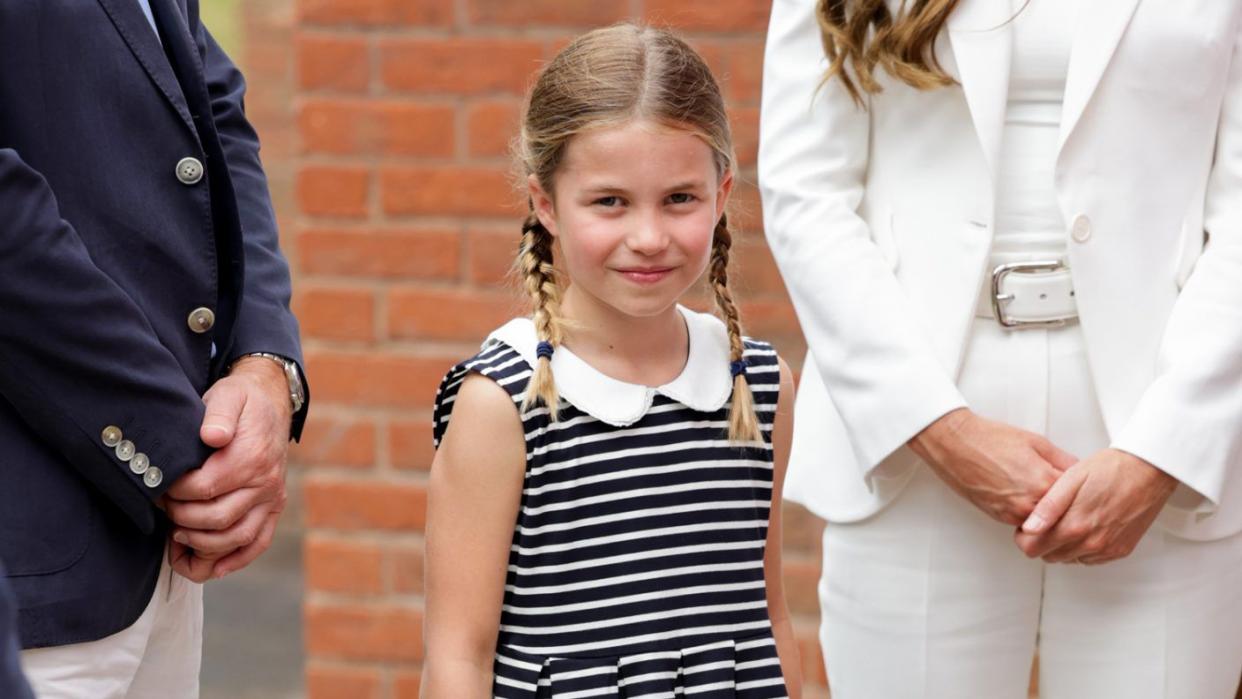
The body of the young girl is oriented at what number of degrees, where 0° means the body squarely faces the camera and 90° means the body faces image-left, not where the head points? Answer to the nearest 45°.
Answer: approximately 315°
